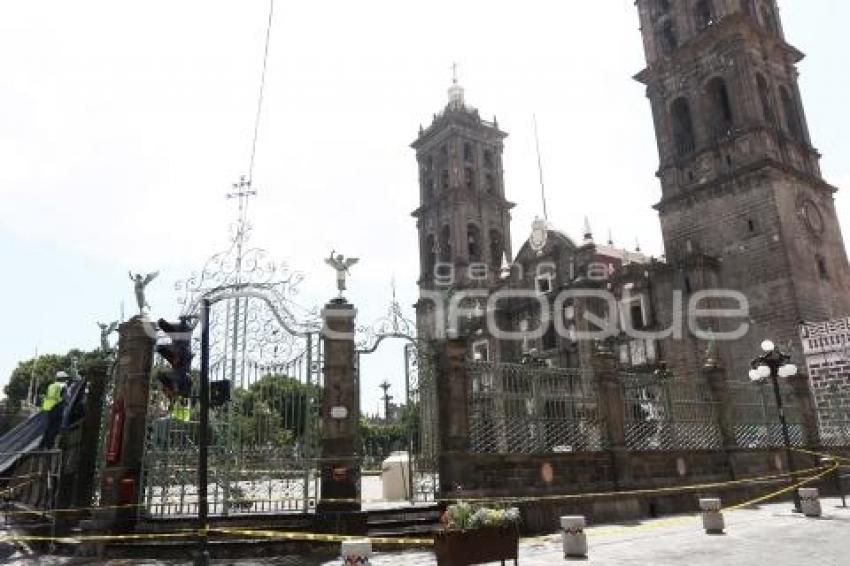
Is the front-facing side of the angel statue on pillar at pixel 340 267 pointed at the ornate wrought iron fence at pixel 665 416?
no

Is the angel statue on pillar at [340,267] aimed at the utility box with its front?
no

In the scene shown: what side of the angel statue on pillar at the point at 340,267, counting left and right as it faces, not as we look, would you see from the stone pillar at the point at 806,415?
left

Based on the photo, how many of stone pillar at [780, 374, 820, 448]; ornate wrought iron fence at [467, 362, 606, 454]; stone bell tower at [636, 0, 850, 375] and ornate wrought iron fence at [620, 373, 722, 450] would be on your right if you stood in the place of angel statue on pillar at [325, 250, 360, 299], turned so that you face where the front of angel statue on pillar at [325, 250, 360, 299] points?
0

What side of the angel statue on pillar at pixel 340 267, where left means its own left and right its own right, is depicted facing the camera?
front

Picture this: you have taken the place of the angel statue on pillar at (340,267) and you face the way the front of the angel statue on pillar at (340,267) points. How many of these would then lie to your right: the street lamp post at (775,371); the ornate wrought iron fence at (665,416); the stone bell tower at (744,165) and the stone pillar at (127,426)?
1

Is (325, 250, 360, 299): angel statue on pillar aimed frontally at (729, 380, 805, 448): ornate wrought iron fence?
no

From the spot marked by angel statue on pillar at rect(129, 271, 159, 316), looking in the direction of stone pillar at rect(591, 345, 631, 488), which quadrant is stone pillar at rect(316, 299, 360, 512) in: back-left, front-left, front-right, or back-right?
front-right

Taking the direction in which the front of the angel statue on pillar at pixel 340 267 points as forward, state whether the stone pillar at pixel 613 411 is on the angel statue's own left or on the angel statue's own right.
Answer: on the angel statue's own left

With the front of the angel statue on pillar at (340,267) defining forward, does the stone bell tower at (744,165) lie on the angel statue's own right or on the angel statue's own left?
on the angel statue's own left

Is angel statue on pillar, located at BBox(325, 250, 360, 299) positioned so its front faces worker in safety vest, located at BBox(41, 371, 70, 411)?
no

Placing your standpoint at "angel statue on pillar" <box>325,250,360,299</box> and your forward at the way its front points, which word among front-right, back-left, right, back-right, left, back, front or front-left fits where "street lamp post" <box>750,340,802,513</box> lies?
left
